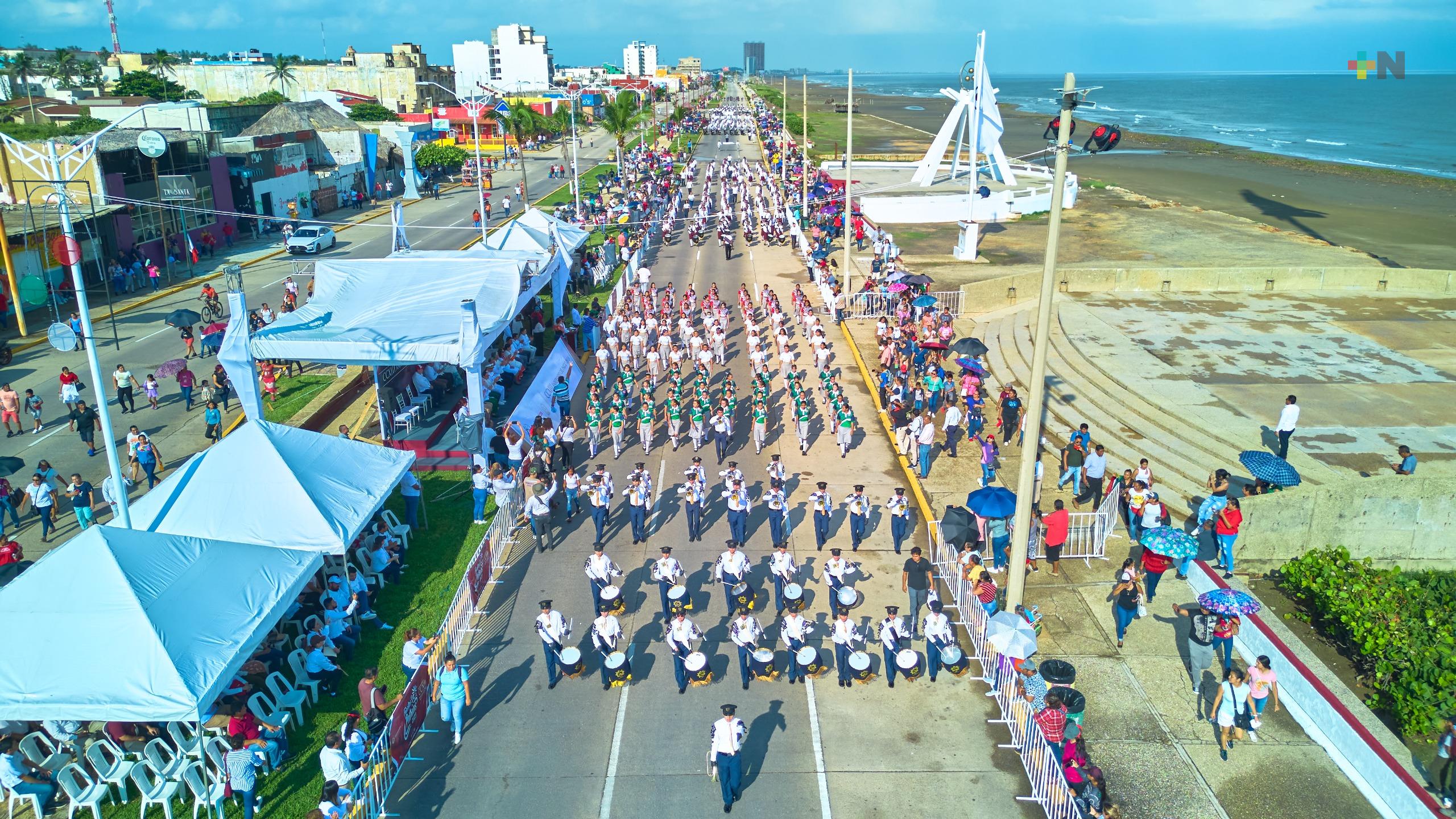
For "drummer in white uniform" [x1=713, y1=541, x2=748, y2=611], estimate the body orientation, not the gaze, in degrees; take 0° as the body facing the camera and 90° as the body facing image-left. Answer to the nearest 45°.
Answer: approximately 0°

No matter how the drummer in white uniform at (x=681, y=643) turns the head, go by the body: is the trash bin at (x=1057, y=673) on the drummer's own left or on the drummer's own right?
on the drummer's own left

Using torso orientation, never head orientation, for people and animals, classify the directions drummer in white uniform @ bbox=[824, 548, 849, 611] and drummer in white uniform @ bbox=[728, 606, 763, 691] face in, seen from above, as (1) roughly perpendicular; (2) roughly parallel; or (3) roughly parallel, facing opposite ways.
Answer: roughly parallel

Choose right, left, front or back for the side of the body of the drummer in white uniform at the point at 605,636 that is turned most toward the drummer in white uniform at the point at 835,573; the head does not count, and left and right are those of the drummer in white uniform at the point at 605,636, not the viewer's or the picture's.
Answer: left

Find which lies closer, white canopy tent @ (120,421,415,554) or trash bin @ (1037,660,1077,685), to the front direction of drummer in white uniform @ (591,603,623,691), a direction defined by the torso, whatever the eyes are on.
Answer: the trash bin

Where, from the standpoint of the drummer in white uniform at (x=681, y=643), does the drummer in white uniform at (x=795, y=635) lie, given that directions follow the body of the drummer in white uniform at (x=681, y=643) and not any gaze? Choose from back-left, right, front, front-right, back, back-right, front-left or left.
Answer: left

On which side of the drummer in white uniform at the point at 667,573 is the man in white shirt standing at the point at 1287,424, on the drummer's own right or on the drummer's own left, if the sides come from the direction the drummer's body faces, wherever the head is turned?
on the drummer's own left

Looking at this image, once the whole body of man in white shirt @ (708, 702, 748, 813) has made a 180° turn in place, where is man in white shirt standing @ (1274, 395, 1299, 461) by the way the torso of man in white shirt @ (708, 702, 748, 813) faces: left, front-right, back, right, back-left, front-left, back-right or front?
front-right

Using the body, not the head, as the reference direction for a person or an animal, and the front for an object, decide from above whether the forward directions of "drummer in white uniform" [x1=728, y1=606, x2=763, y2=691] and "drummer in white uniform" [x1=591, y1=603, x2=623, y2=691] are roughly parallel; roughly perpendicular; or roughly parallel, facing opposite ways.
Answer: roughly parallel

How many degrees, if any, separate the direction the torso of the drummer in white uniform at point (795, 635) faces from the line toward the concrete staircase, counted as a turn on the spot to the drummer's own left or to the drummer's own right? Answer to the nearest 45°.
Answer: approximately 135° to the drummer's own left

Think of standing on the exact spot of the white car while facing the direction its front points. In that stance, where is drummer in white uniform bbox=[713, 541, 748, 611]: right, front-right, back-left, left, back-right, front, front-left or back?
front-left

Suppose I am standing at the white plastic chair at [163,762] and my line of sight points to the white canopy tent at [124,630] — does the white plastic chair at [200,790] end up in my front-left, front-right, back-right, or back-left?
back-right

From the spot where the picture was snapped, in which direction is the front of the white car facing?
facing the viewer and to the left of the viewer

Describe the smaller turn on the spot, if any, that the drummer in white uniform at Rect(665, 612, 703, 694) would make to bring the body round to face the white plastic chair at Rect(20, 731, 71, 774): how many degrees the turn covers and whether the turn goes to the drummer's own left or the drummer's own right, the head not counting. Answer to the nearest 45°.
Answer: approximately 90° to the drummer's own right

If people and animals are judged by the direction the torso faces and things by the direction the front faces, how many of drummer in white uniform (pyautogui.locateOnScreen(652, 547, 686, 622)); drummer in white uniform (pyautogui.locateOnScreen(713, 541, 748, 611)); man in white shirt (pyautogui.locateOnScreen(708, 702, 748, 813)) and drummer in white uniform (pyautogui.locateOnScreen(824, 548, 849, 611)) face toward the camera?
4

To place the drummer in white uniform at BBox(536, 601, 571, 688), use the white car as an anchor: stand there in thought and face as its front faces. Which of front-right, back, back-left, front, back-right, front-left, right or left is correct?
front-left

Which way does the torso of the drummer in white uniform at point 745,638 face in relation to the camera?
toward the camera

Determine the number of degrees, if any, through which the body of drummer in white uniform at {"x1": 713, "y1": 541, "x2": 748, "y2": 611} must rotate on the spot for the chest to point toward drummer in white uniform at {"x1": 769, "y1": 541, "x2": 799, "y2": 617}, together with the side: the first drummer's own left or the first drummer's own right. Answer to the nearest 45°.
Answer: approximately 90° to the first drummer's own left

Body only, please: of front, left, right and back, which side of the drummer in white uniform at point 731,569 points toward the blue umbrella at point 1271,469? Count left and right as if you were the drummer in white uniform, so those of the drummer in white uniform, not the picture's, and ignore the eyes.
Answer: left

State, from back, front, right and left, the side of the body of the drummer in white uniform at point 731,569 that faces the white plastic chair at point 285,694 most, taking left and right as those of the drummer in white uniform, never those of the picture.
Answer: right
